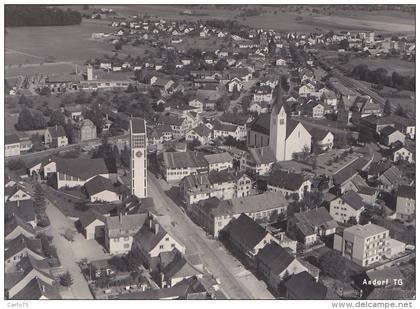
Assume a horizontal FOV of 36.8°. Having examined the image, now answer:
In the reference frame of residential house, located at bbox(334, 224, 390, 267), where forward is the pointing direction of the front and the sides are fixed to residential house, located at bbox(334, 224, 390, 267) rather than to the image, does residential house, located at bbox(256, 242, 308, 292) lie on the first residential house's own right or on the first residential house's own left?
on the first residential house's own right

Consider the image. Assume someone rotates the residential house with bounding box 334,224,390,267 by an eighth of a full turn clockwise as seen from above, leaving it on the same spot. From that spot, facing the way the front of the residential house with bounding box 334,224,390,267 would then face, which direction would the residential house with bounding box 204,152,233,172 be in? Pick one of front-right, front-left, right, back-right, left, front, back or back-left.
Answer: back-right

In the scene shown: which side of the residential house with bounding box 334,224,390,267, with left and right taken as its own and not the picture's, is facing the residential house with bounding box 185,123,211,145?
back

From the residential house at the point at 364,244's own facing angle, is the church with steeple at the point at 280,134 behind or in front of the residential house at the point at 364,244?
behind

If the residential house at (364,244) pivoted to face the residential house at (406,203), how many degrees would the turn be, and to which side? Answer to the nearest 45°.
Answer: approximately 135° to its left

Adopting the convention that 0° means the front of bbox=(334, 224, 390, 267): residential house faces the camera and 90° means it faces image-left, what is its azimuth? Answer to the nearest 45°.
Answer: approximately 315°

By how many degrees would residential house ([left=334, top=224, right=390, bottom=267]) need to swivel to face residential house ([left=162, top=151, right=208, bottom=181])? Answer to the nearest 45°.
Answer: approximately 180°

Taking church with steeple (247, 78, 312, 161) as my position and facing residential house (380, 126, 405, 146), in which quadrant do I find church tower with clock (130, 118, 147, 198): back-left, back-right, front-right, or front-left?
back-right

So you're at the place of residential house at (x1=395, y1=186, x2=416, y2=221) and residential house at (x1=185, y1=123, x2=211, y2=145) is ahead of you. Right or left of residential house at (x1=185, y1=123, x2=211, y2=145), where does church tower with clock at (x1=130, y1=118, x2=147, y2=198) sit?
left
